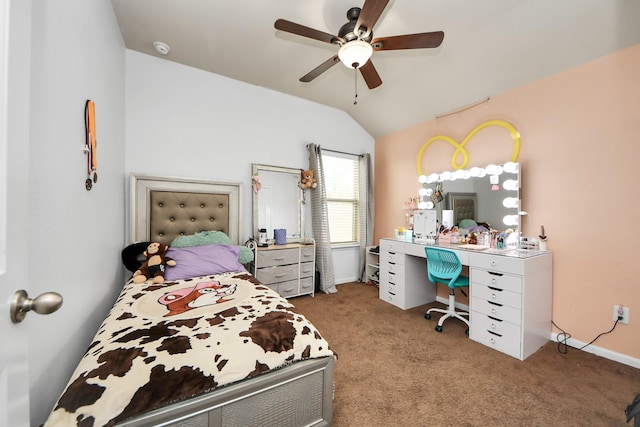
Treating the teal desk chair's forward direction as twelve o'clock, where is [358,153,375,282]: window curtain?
The window curtain is roughly at 9 o'clock from the teal desk chair.

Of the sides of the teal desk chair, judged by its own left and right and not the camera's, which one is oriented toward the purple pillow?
back

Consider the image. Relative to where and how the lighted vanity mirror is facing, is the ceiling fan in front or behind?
in front

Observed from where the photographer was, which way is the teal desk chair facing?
facing away from the viewer and to the right of the viewer

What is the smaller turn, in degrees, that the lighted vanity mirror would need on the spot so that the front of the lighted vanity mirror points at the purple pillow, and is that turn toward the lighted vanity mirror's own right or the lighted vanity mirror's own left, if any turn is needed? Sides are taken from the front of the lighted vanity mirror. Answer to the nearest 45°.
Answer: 0° — it already faces it

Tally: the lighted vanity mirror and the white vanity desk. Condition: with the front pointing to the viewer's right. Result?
0

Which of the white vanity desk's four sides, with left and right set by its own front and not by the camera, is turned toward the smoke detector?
front

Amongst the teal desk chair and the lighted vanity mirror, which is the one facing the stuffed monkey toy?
the lighted vanity mirror

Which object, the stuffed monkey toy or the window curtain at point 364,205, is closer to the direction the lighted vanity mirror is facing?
the stuffed monkey toy

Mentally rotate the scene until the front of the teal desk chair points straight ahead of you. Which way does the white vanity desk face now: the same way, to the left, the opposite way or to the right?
the opposite way

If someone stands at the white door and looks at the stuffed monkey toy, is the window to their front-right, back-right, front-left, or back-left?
front-right

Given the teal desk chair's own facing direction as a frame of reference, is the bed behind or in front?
behind

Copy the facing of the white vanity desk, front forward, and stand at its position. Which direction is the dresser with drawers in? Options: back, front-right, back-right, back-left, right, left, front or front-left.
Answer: front-right

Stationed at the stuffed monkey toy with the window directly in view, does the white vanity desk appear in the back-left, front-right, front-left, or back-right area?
front-right

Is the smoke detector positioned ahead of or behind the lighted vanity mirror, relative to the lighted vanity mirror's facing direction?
ahead

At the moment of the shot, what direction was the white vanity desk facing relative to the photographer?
facing the viewer and to the left of the viewer
